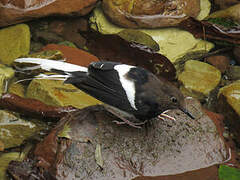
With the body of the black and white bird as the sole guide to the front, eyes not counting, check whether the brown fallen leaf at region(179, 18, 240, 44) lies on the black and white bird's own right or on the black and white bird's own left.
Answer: on the black and white bird's own left

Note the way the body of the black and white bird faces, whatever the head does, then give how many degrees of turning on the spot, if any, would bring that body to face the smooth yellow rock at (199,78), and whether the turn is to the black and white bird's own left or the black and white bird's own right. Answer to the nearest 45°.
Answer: approximately 45° to the black and white bird's own left

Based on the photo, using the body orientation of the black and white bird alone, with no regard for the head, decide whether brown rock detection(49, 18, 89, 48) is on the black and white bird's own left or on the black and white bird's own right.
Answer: on the black and white bird's own left

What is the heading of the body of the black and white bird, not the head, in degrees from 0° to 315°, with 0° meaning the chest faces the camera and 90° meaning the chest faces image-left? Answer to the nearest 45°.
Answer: approximately 270°

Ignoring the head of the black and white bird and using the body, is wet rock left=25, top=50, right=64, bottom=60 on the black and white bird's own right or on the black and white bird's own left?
on the black and white bird's own left

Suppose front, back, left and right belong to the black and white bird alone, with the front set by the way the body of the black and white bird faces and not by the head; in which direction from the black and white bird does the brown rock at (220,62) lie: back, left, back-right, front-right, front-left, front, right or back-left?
front-left

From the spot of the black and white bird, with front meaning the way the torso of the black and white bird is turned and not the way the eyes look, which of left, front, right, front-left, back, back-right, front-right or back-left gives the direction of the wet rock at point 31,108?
back-left

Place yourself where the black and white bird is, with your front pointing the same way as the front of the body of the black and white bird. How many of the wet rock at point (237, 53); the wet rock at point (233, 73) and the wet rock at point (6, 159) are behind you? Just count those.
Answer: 1

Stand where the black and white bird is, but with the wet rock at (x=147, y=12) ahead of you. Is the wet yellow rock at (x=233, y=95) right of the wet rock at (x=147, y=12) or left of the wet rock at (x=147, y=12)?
right

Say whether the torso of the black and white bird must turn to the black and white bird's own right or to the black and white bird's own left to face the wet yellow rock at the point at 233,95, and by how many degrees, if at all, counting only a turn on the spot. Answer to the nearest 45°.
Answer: approximately 45° to the black and white bird's own left

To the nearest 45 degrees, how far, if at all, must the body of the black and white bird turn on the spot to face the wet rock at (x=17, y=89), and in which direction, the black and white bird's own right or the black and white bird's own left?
approximately 135° to the black and white bird's own left

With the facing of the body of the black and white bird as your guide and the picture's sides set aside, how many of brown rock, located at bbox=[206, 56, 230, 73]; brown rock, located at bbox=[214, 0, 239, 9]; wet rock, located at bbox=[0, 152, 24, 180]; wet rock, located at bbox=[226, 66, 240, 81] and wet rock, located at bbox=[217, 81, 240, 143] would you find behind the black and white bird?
1

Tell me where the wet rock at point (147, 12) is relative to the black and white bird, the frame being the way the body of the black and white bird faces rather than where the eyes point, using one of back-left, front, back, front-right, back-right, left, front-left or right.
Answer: left

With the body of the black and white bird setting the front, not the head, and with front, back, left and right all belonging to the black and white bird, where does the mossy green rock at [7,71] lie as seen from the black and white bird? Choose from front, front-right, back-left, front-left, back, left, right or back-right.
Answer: back-left

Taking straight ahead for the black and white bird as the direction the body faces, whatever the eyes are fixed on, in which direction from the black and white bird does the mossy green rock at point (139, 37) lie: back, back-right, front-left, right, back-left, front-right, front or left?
left
